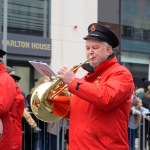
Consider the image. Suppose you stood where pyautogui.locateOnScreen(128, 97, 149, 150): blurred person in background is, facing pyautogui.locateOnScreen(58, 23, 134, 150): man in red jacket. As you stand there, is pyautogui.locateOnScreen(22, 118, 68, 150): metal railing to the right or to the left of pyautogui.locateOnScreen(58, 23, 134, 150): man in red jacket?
right

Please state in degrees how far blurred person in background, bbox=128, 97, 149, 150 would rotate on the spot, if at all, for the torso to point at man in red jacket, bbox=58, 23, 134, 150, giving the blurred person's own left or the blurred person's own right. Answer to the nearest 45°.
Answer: approximately 90° to the blurred person's own right

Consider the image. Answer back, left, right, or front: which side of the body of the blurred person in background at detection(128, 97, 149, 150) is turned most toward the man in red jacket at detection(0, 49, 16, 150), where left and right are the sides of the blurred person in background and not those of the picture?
right

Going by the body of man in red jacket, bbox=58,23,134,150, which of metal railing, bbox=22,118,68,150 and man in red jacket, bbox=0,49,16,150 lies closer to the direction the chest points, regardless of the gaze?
the man in red jacket

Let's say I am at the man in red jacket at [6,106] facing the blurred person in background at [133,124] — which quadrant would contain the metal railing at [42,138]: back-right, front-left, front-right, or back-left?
front-left

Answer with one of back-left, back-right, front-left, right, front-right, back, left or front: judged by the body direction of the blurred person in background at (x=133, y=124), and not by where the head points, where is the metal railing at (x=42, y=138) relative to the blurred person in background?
back-right

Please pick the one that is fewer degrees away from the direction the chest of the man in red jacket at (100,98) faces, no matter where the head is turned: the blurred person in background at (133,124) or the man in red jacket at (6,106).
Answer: the man in red jacket

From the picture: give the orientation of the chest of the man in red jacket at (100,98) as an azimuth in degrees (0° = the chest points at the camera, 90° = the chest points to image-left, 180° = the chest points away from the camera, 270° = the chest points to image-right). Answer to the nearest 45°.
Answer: approximately 45°
